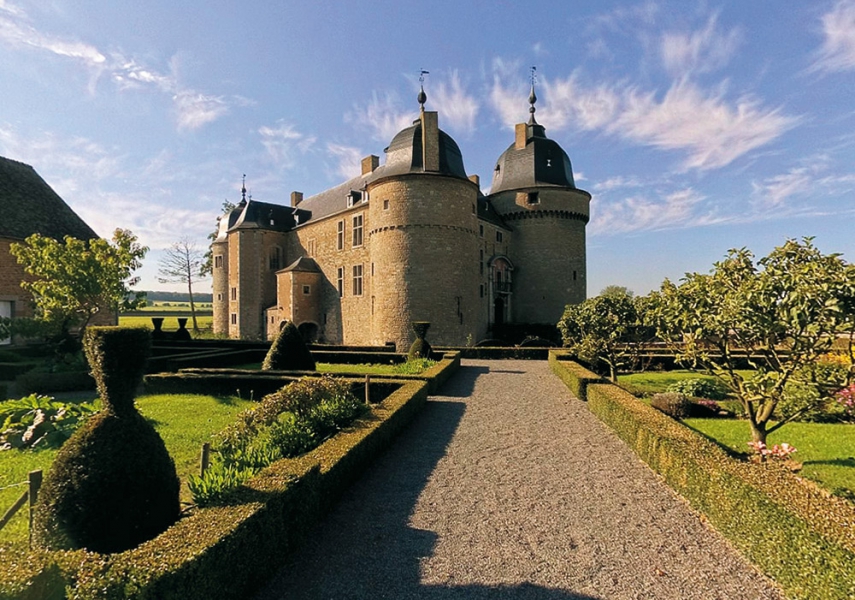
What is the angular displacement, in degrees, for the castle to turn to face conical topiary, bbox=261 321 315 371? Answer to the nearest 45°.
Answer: approximately 45° to its right

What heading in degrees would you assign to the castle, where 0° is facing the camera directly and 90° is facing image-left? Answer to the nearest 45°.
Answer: approximately 315°

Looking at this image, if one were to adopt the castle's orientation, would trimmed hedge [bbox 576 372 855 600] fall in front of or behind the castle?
in front

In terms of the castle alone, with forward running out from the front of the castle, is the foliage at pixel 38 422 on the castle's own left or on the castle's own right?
on the castle's own right

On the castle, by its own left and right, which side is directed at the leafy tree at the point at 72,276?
right

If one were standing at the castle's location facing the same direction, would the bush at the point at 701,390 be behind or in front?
in front

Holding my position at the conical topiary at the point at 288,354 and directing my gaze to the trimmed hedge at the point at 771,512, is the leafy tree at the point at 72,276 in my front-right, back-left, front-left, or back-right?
back-right
